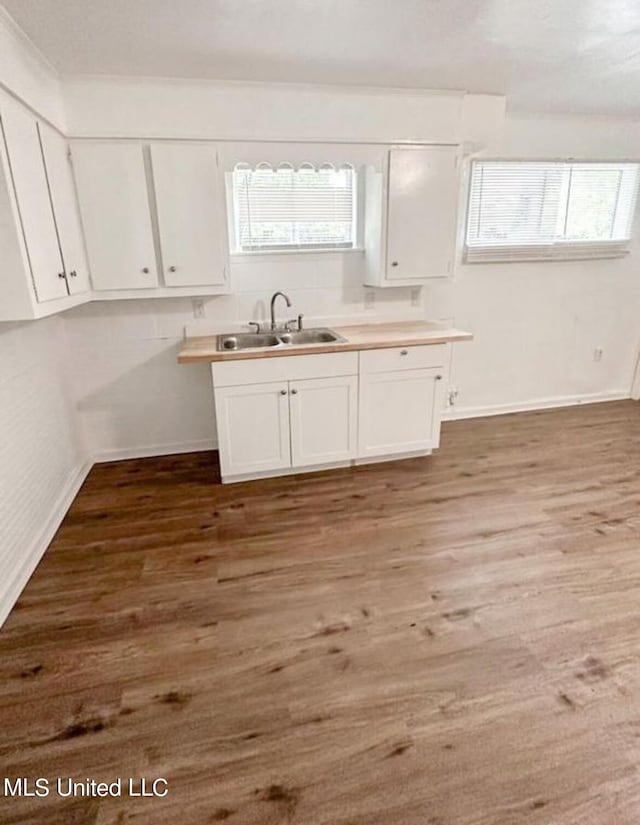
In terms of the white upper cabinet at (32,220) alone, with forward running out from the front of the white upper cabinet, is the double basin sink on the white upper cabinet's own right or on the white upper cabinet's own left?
on the white upper cabinet's own left

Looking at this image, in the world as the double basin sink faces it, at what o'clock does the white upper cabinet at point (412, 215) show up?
The white upper cabinet is roughly at 9 o'clock from the double basin sink.

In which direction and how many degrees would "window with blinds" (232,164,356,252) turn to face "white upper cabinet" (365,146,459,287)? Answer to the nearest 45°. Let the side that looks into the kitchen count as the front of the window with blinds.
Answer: approximately 90° to its left

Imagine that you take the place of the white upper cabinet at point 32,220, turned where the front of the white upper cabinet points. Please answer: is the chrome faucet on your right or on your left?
on your left

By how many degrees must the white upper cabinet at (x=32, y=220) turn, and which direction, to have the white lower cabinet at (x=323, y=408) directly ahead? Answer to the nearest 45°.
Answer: approximately 45° to its left

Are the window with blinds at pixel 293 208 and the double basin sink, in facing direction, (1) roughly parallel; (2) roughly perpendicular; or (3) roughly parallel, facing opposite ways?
roughly parallel

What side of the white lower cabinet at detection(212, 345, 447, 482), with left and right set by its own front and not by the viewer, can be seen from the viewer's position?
front

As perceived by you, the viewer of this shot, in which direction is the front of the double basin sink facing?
facing the viewer

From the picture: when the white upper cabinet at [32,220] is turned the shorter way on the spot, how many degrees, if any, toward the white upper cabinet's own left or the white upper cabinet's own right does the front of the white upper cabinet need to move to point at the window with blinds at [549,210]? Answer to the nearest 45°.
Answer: approximately 45° to the white upper cabinet's own left

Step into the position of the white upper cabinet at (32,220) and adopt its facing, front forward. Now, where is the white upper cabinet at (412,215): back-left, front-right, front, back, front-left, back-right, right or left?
front-left

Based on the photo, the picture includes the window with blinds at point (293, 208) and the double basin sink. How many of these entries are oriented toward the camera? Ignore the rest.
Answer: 2

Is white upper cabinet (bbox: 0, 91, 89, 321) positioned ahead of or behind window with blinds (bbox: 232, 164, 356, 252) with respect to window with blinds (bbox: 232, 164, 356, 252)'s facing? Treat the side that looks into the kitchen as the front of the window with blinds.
ahead

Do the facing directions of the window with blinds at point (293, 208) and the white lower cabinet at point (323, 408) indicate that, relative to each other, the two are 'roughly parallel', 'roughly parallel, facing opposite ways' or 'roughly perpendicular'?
roughly parallel
